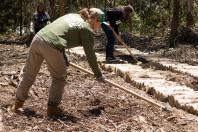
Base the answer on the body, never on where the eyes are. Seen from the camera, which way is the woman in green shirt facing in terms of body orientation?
to the viewer's right

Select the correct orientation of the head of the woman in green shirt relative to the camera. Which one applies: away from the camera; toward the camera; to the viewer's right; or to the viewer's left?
to the viewer's right

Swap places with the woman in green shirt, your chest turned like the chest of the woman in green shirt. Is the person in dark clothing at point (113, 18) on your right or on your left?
on your left

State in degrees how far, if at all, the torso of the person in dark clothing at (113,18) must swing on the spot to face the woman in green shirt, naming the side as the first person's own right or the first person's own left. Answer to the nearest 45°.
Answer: approximately 90° to the first person's own right

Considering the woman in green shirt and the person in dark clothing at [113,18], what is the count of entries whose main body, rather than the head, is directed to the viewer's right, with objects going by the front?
2

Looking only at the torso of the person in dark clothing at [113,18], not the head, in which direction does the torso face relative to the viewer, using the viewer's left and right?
facing to the right of the viewer

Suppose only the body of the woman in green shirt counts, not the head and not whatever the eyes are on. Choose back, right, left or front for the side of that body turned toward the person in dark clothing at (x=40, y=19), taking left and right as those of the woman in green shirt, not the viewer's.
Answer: left
